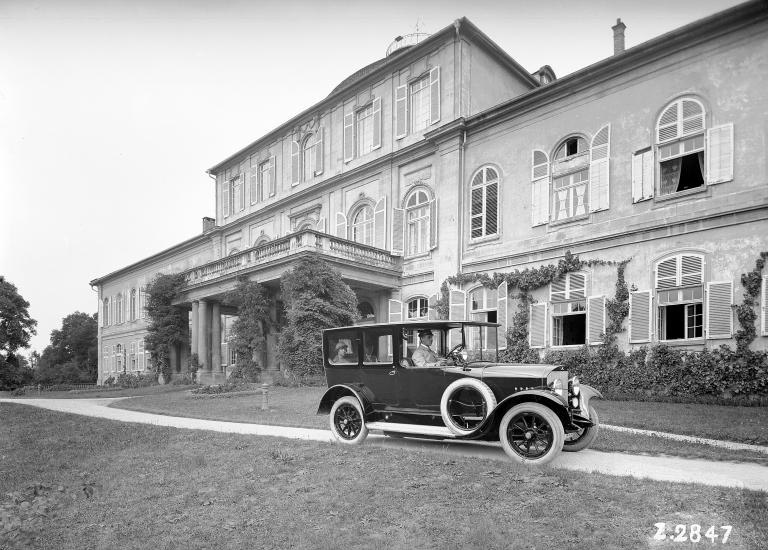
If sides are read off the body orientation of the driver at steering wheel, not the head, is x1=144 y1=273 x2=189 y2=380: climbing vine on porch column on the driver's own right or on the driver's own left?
on the driver's own left

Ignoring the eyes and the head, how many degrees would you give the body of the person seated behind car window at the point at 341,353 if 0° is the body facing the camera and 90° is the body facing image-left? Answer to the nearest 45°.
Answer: approximately 315°

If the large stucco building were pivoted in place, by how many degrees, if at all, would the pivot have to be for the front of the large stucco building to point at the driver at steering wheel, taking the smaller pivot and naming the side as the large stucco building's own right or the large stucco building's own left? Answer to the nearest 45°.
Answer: approximately 45° to the large stucco building's own left

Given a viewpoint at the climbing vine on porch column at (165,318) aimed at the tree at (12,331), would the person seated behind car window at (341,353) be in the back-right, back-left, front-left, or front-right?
back-left

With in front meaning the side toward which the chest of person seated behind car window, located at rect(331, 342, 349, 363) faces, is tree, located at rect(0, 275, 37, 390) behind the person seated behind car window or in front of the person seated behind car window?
behind

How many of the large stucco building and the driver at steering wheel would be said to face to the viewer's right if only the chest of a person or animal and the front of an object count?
1

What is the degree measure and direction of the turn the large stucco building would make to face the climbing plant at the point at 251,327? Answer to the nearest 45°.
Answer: approximately 90° to its right

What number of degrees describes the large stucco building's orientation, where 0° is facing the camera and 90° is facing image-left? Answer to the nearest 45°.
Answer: approximately 45°

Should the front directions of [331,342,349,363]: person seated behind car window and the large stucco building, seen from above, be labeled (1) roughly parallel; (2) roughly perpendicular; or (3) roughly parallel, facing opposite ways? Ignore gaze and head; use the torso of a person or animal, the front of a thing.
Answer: roughly perpendicular

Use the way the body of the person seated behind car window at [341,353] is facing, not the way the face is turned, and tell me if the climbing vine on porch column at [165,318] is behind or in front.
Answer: behind

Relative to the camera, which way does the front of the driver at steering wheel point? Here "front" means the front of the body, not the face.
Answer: to the viewer's right
